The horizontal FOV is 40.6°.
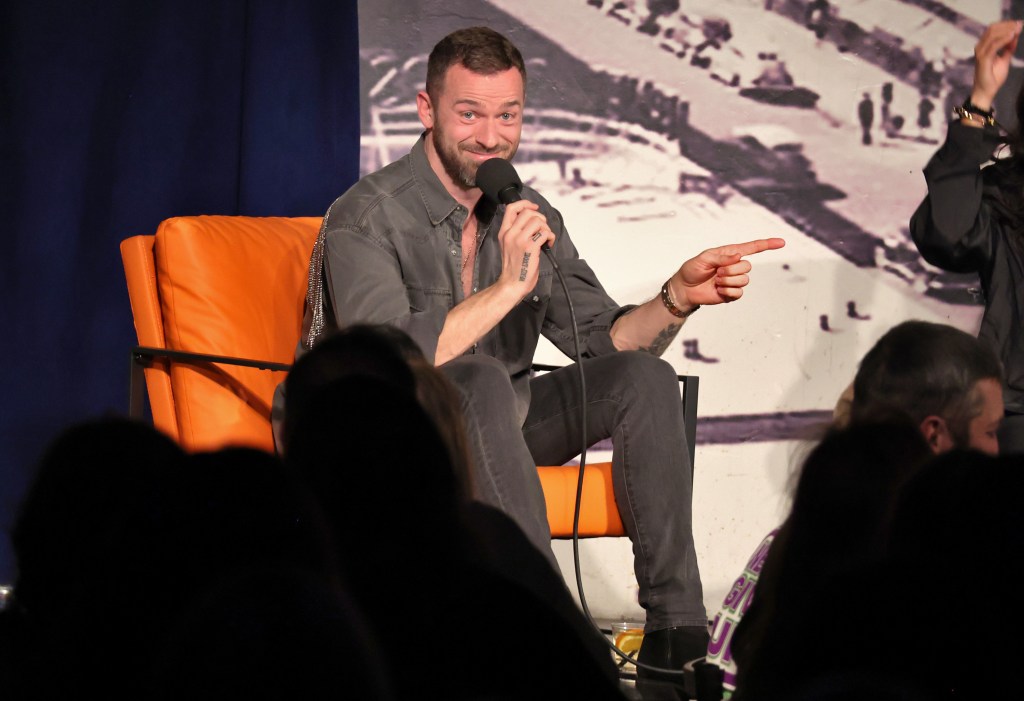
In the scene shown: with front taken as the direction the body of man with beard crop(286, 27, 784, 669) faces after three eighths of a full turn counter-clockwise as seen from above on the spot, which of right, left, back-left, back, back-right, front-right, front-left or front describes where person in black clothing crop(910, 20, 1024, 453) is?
right

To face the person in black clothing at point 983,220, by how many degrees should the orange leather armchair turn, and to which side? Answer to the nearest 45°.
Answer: approximately 45° to its left

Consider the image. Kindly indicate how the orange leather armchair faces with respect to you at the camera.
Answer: facing the viewer and to the right of the viewer
